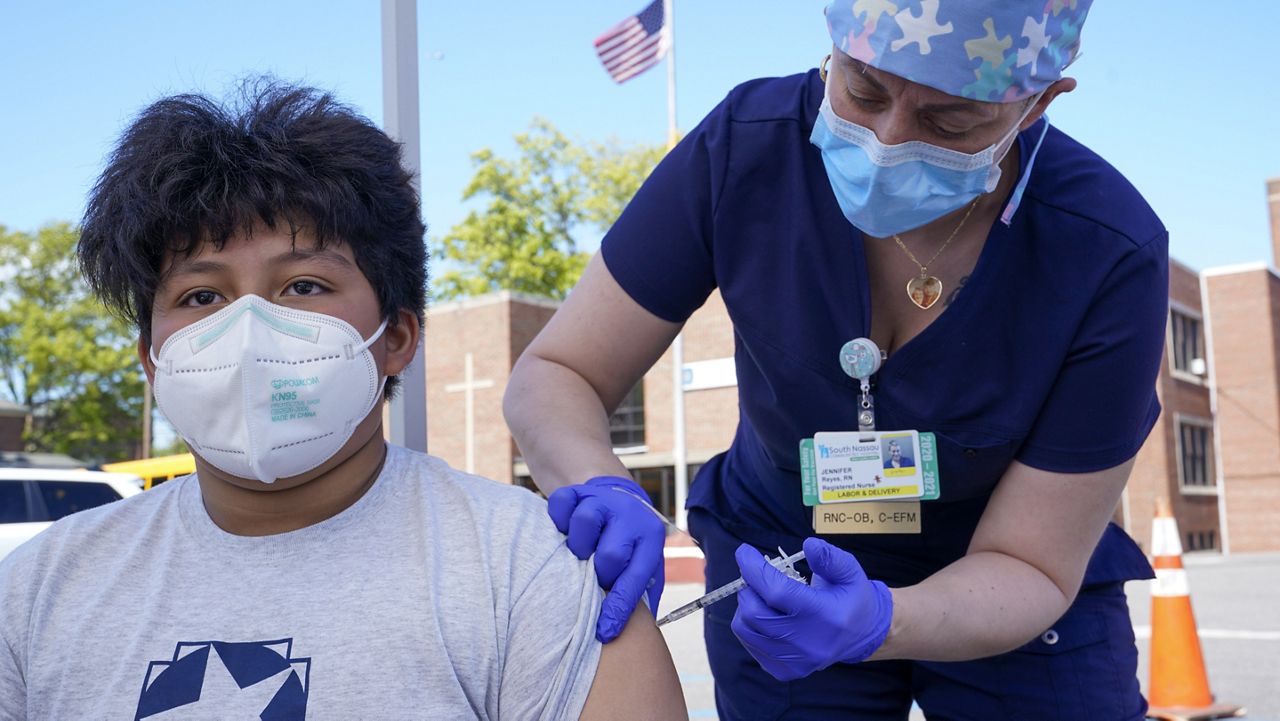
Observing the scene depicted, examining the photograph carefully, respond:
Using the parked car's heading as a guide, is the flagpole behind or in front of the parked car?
behind

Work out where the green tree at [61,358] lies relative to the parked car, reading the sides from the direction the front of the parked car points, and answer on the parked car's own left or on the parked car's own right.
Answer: on the parked car's own right

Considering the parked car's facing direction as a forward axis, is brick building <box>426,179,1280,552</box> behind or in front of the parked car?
behind

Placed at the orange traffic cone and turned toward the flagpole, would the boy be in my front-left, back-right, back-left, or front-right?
back-left

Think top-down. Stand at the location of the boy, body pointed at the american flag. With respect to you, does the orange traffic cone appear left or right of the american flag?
right

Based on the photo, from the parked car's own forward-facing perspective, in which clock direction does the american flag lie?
The american flag is roughly at 5 o'clock from the parked car.

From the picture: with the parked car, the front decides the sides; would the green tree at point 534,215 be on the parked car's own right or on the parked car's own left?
on the parked car's own right

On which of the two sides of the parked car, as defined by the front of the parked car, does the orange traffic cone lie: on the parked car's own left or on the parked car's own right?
on the parked car's own left

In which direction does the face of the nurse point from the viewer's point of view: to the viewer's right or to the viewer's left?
to the viewer's left

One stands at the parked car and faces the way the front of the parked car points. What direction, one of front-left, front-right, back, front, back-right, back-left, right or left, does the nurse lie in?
left
